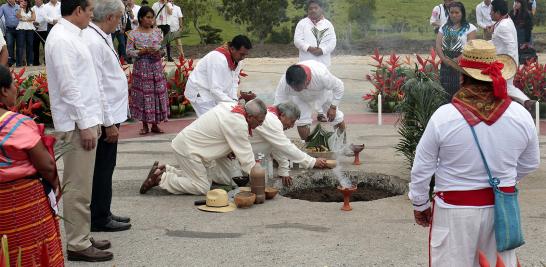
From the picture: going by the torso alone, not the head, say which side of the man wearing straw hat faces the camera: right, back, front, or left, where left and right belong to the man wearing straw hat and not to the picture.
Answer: back

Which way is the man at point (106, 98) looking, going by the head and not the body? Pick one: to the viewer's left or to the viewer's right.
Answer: to the viewer's right

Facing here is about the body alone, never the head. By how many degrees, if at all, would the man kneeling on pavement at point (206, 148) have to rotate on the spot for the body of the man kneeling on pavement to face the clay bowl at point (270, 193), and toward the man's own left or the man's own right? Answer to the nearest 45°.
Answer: approximately 45° to the man's own right

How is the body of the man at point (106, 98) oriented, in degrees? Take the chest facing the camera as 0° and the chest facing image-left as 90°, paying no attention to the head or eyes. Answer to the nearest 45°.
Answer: approximately 270°

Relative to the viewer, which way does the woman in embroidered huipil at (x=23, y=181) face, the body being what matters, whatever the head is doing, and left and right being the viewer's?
facing away from the viewer and to the right of the viewer

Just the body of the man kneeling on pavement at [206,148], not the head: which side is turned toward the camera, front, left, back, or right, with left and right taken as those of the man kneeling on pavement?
right
